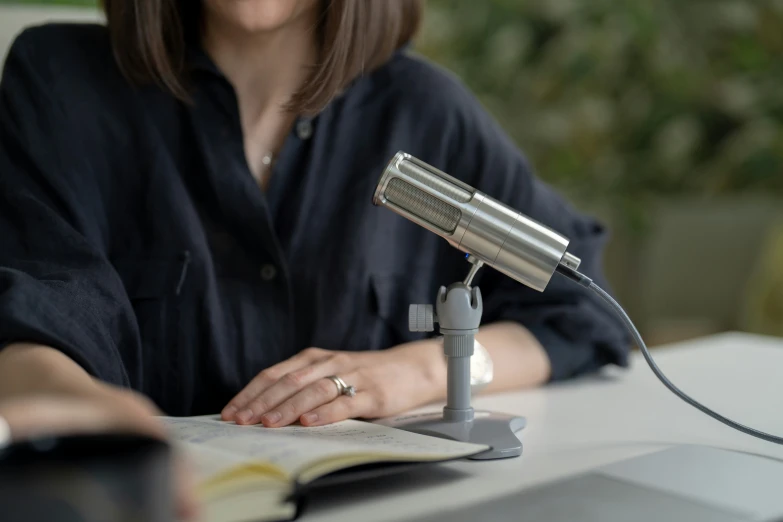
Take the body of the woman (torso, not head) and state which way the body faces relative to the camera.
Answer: toward the camera

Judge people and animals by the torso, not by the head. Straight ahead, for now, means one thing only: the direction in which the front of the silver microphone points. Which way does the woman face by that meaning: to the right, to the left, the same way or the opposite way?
to the left

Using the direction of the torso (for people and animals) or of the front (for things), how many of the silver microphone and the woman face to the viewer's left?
1

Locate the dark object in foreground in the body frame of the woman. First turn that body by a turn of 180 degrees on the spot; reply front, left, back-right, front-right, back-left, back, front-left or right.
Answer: back

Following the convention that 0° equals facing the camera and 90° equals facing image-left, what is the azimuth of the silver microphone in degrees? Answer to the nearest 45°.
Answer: approximately 90°
